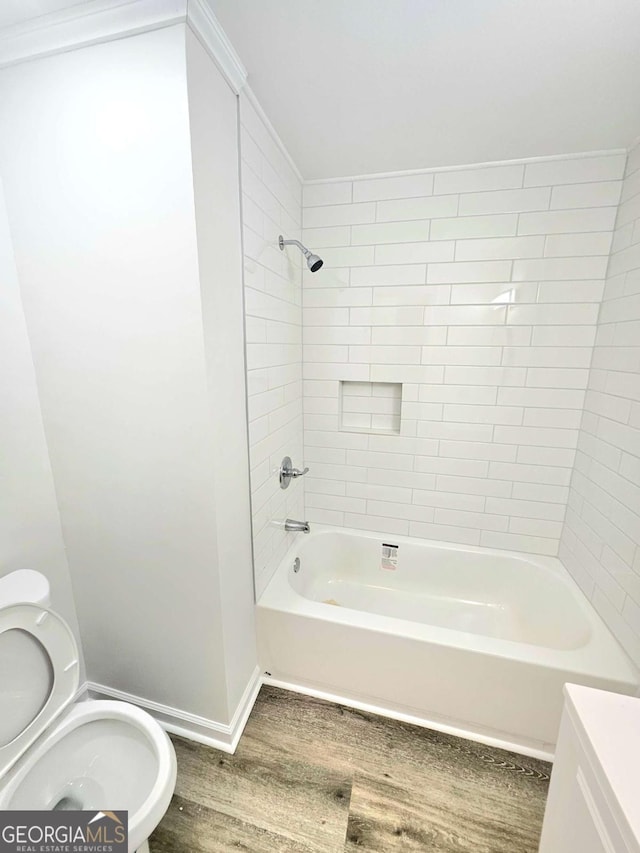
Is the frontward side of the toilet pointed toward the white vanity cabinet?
yes

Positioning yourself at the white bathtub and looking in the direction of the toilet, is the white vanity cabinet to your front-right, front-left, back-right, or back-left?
front-left

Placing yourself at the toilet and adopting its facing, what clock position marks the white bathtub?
The white bathtub is roughly at 11 o'clock from the toilet.

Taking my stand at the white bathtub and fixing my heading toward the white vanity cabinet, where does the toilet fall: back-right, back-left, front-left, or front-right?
front-right
